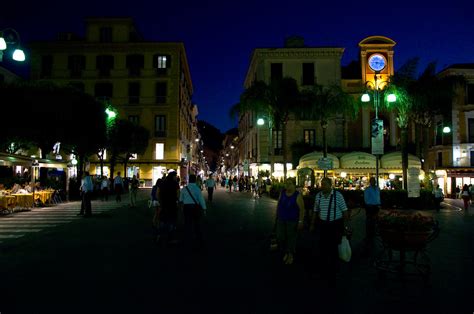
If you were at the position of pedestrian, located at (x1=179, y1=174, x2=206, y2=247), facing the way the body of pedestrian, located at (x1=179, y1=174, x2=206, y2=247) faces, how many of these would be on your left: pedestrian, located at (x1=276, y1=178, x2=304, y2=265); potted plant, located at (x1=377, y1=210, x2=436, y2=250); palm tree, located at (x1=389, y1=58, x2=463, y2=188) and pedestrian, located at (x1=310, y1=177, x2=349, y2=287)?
0

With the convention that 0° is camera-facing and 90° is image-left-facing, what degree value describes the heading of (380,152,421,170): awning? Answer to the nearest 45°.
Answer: approximately 0°

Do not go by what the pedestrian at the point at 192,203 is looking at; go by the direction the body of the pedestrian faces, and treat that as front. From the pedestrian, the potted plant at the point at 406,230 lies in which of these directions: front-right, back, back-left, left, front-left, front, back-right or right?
back-right

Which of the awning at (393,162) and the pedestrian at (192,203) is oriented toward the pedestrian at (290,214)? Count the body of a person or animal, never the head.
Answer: the awning

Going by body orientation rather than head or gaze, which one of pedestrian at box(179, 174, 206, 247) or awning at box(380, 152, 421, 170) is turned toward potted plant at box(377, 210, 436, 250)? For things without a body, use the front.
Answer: the awning

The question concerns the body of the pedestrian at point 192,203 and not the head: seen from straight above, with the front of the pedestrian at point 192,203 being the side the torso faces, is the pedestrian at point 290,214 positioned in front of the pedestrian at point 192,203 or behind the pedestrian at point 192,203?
behind

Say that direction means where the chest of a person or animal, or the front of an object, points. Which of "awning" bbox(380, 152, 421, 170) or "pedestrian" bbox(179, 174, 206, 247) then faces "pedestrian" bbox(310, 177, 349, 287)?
the awning

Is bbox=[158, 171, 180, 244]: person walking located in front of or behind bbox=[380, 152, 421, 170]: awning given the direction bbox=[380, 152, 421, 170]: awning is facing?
in front

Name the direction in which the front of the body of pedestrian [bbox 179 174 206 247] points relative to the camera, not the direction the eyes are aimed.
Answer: away from the camera

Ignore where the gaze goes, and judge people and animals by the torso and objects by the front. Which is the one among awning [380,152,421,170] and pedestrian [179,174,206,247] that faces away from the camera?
the pedestrian

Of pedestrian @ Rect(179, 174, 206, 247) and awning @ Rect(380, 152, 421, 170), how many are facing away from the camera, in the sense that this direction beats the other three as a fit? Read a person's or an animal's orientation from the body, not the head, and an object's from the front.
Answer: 1

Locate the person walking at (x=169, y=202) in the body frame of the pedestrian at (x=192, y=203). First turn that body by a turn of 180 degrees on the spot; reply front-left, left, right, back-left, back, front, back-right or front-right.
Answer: back-right

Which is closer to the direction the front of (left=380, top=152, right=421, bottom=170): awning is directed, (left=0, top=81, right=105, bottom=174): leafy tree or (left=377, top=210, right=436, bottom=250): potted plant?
the potted plant

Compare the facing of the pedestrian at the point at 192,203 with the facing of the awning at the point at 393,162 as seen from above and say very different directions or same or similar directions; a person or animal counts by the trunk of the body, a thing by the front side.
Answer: very different directions

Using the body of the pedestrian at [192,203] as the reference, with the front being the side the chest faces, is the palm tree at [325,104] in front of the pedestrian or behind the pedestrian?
in front

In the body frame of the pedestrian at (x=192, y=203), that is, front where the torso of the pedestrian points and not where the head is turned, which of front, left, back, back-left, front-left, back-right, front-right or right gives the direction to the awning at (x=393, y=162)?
front-right
